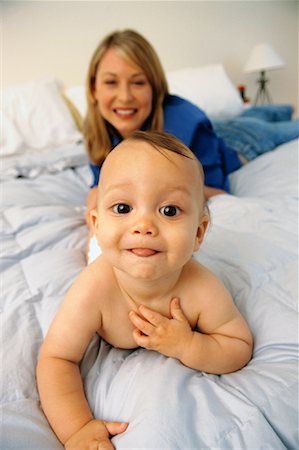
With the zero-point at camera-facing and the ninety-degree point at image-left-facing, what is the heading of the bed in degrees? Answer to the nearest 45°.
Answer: approximately 0°

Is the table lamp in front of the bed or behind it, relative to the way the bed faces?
behind

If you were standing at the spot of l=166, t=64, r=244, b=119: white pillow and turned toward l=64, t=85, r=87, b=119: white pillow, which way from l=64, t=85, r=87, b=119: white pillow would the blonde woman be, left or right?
left
